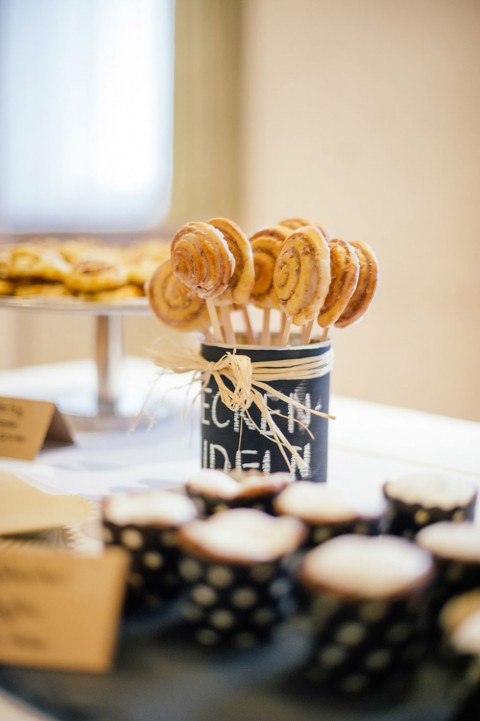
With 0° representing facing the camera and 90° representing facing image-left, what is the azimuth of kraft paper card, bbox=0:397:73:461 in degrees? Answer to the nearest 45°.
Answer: approximately 45°

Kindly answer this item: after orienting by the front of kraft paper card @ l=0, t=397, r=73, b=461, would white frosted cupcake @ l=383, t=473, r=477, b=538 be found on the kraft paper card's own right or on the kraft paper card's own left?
on the kraft paper card's own left

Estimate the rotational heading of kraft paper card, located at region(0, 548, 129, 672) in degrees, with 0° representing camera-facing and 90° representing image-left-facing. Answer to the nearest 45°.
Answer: approximately 0°
